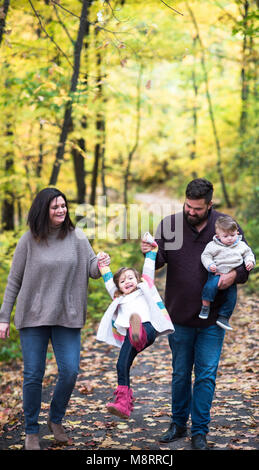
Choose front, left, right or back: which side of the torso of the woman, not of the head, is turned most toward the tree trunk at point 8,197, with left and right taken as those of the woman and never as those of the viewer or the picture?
back

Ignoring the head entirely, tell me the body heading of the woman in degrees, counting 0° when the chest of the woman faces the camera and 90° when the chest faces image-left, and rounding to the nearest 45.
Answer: approximately 0°

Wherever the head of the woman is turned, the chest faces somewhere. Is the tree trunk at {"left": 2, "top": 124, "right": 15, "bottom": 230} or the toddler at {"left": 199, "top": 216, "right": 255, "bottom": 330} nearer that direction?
the toddler

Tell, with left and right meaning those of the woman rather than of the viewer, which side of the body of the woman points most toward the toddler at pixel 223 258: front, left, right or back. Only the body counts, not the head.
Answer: left

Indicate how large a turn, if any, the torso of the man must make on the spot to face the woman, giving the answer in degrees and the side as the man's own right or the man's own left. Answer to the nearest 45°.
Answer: approximately 90° to the man's own right

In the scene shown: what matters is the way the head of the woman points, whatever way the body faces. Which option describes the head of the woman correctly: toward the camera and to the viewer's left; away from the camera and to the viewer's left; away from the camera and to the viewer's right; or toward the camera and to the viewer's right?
toward the camera and to the viewer's right

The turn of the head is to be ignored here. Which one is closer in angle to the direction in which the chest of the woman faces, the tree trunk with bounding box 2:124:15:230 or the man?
the man

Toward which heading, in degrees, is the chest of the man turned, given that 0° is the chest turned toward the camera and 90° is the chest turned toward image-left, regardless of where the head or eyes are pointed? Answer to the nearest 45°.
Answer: approximately 0°

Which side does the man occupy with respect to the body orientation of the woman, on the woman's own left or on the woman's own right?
on the woman's own left

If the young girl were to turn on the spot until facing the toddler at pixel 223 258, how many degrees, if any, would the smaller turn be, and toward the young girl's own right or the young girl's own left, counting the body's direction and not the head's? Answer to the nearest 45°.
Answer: approximately 90° to the young girl's own left
